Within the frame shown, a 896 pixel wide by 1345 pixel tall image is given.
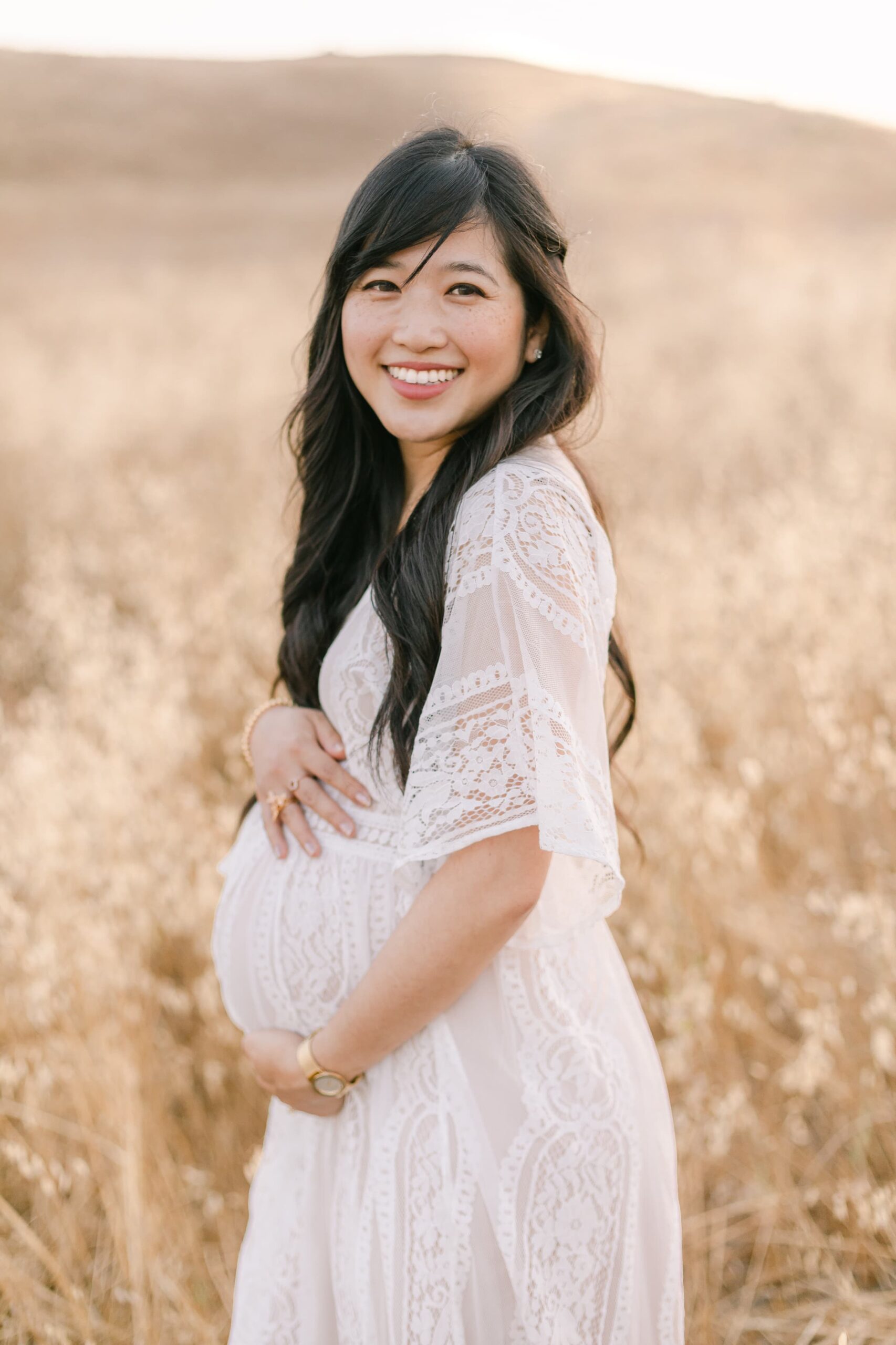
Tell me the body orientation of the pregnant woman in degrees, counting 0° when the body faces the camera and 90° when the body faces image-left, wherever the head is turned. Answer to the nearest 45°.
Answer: approximately 45°
